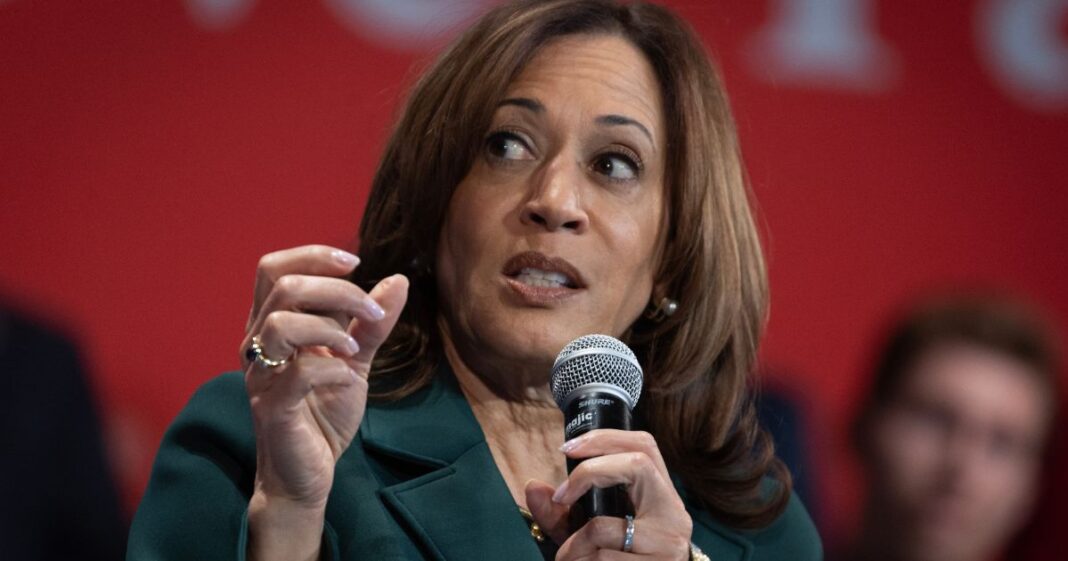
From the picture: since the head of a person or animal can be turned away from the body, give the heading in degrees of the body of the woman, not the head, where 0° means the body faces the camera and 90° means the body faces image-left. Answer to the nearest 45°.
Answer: approximately 0°

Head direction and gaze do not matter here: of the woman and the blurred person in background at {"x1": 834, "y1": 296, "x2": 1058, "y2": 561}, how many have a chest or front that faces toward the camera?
2

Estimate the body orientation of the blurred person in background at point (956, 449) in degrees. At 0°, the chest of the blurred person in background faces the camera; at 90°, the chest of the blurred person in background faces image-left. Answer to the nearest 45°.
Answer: approximately 0°

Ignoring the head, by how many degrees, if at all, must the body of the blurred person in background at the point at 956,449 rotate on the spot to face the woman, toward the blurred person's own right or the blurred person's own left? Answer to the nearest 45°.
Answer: approximately 45° to the blurred person's own right

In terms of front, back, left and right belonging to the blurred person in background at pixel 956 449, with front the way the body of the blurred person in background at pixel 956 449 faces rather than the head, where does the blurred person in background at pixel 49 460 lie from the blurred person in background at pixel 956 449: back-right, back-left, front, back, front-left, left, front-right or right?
front-right

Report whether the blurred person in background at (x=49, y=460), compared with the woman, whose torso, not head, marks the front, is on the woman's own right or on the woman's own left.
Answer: on the woman's own right
